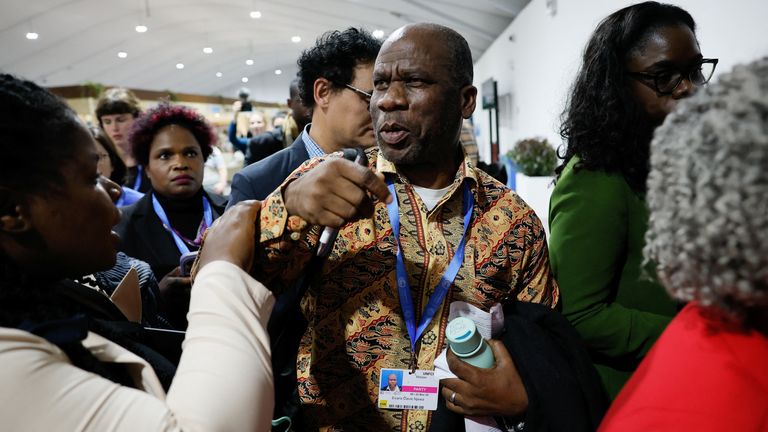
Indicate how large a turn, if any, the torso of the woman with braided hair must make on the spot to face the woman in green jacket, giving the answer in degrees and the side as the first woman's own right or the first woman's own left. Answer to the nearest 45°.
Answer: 0° — they already face them

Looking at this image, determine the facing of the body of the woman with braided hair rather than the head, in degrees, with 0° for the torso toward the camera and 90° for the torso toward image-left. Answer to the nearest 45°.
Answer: approximately 270°

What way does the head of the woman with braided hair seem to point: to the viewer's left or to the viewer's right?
to the viewer's right

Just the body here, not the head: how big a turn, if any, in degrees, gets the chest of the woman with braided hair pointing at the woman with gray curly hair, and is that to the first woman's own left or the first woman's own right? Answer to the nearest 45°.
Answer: approximately 45° to the first woman's own right

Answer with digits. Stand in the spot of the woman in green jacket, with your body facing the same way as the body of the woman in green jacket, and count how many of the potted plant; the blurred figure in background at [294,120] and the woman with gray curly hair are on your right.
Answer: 1
